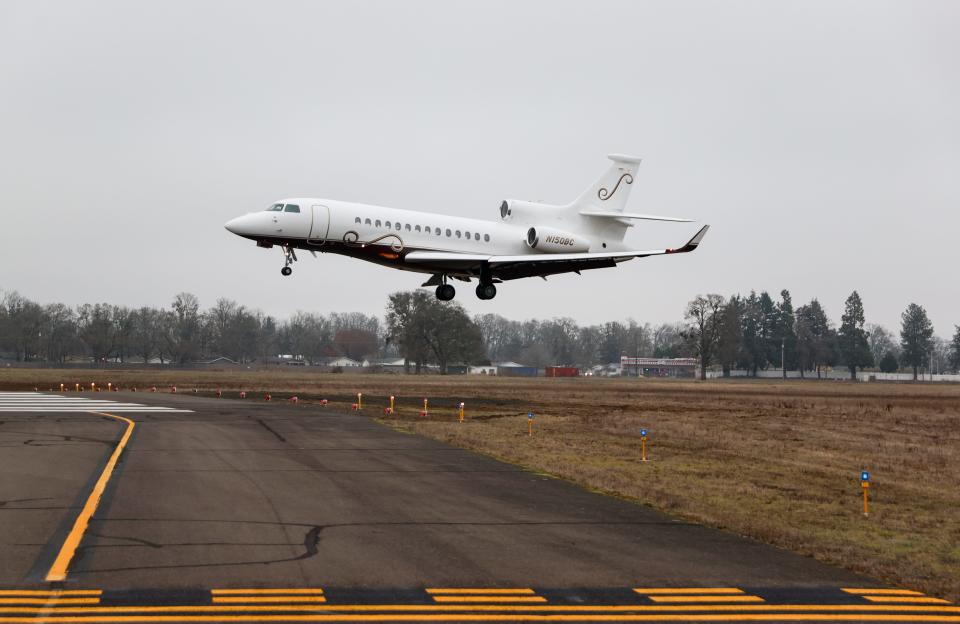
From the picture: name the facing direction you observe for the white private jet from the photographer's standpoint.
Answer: facing the viewer and to the left of the viewer
